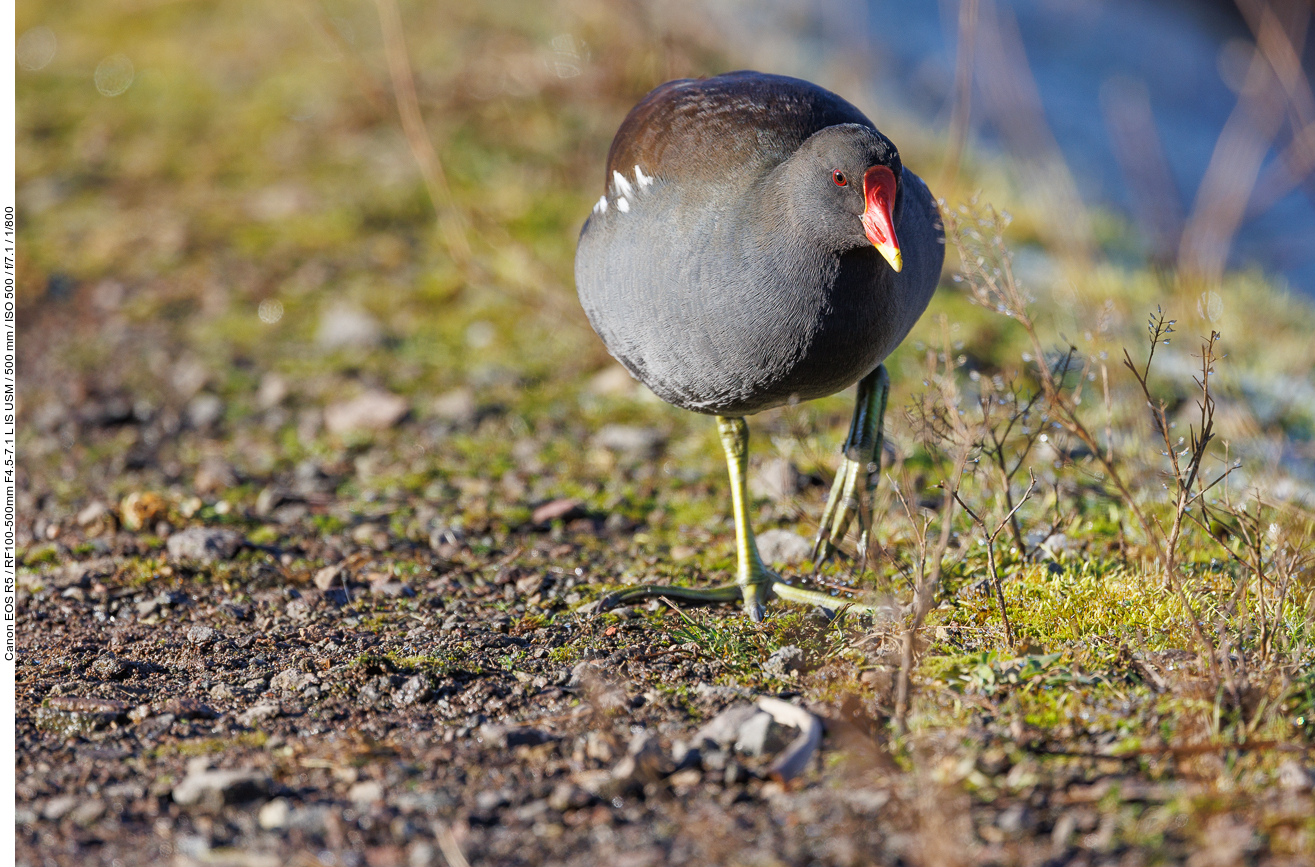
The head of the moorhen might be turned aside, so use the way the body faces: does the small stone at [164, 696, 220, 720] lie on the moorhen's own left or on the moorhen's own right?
on the moorhen's own right

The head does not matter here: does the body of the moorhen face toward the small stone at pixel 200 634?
no

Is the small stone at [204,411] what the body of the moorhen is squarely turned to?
no

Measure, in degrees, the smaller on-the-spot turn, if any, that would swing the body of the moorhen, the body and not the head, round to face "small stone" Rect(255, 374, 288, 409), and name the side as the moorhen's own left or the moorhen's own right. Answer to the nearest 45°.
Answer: approximately 180°

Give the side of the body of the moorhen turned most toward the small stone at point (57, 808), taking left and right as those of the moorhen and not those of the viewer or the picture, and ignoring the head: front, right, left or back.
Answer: right

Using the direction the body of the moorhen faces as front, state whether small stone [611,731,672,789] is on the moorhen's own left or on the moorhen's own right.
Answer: on the moorhen's own right

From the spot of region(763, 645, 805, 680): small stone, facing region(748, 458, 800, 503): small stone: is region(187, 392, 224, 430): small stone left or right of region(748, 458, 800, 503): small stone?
left

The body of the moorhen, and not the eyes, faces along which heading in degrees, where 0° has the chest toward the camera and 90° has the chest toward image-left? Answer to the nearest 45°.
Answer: approximately 315°

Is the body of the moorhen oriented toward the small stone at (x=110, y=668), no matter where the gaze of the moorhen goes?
no

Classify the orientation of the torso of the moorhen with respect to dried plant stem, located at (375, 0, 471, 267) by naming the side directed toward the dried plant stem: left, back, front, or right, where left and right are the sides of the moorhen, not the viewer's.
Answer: back

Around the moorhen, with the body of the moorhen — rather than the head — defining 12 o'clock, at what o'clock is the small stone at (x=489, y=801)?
The small stone is roughly at 2 o'clock from the moorhen.

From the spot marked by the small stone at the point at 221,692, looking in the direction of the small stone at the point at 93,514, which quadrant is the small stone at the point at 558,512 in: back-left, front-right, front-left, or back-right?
front-right
